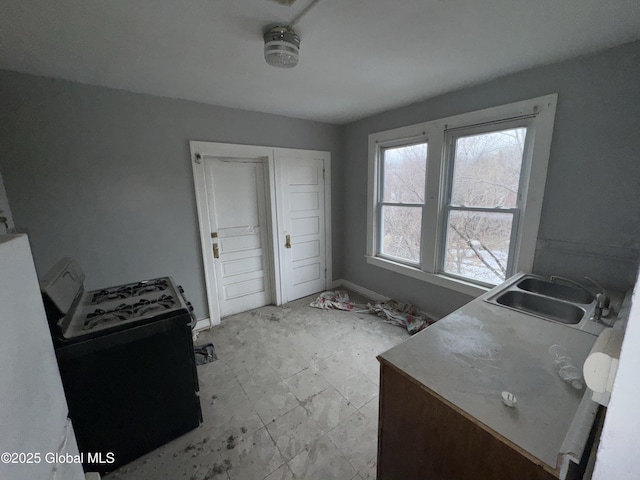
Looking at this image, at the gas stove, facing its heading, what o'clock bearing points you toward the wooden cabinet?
The wooden cabinet is roughly at 2 o'clock from the gas stove.

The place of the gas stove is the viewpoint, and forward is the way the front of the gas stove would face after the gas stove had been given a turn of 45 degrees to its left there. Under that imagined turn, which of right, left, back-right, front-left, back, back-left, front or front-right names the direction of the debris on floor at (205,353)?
front

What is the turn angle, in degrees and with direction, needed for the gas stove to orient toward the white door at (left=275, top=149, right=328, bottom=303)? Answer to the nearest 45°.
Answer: approximately 45° to its left

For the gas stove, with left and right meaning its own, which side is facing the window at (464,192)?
front

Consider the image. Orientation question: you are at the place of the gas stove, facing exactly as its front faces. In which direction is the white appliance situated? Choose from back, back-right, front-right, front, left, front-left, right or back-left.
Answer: right

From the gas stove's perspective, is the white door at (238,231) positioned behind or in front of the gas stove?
in front

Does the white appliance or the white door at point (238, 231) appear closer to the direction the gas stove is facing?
the white door

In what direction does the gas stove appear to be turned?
to the viewer's right

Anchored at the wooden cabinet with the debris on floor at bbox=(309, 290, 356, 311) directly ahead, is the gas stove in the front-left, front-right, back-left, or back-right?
front-left

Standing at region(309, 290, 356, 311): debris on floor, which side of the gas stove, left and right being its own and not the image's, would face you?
front
